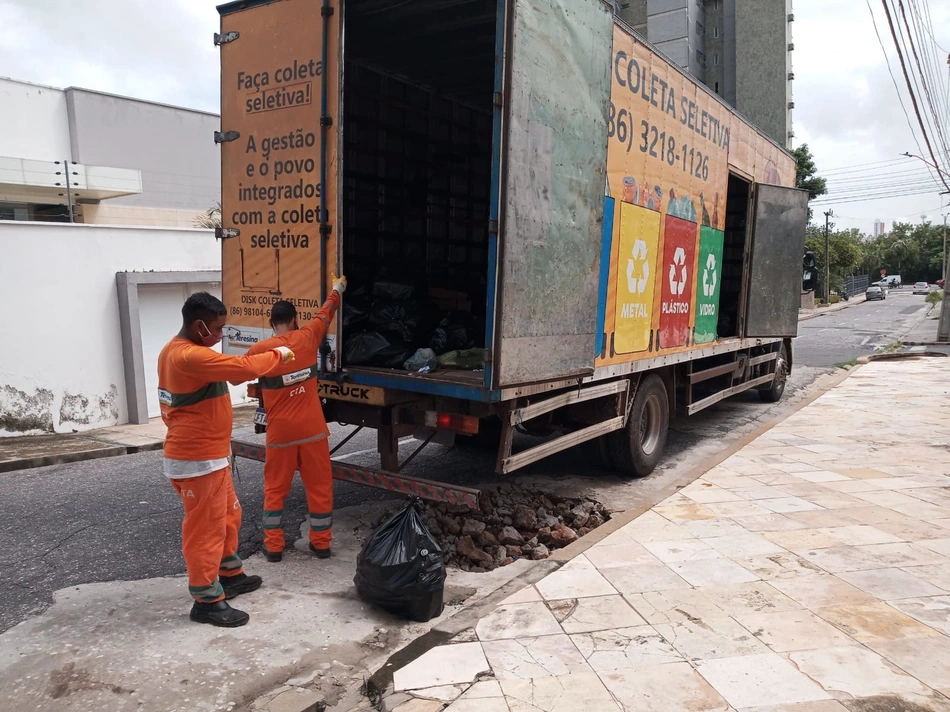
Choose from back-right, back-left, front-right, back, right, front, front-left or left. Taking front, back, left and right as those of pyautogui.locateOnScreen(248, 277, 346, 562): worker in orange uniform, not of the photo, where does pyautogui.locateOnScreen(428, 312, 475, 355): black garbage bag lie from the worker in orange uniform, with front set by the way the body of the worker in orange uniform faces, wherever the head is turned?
front-right

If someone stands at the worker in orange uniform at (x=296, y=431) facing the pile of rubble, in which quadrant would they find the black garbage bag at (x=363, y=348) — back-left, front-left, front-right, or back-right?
front-left

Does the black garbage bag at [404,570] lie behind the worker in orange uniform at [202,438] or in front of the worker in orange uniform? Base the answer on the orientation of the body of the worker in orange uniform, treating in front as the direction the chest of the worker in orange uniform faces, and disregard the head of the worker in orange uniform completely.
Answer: in front

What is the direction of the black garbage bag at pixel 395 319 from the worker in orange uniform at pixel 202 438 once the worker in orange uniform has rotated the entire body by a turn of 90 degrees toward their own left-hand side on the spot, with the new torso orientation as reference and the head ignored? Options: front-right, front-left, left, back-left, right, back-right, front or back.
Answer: front-right

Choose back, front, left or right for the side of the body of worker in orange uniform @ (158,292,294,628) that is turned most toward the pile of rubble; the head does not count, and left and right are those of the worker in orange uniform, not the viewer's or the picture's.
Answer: front

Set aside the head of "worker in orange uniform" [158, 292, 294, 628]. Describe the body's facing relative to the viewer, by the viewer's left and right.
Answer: facing to the right of the viewer

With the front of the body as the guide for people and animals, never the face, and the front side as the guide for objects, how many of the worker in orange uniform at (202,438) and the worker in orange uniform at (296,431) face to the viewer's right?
1

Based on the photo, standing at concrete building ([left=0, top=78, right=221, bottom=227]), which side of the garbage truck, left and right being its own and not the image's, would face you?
left

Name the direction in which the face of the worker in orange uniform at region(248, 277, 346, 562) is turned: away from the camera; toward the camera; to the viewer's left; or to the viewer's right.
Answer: away from the camera

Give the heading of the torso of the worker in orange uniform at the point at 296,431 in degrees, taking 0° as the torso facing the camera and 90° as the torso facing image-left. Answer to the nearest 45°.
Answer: approximately 180°

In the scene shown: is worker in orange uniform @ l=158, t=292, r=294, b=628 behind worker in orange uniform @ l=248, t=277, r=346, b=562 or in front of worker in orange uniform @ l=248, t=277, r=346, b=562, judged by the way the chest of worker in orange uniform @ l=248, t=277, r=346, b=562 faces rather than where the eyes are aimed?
behind

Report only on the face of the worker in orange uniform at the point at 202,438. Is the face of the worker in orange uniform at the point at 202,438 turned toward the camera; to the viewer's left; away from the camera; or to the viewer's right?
to the viewer's right

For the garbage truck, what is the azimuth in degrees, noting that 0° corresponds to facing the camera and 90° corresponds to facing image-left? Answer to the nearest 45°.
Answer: approximately 225°

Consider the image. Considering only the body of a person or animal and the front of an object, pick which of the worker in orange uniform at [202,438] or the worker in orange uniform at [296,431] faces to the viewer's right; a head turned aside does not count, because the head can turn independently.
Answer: the worker in orange uniform at [202,438]
